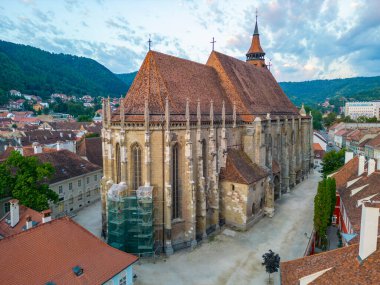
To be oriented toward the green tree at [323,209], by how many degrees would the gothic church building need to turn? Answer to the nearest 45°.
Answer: approximately 45° to its right

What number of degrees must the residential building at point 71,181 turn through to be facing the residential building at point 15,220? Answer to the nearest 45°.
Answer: approximately 45° to its right

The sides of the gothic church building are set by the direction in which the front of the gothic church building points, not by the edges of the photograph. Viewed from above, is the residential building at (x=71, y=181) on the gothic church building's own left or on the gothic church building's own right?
on the gothic church building's own left

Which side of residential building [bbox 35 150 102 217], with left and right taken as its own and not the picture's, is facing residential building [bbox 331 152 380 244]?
front

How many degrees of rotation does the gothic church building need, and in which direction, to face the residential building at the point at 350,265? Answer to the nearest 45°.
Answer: approximately 90° to its right

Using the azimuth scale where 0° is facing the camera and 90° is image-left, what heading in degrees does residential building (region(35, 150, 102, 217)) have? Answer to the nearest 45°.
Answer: approximately 315°

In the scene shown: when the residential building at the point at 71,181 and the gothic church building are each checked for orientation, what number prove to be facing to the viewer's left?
0

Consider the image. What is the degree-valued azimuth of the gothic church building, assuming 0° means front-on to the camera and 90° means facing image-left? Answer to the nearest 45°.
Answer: approximately 225°

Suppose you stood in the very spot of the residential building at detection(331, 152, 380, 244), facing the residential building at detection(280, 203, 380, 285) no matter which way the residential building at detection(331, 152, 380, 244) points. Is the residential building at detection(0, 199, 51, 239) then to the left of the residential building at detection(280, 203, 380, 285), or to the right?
right

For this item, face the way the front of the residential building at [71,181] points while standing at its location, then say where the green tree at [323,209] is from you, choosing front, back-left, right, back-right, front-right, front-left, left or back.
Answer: front

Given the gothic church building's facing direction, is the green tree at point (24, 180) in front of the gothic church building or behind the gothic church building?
behind

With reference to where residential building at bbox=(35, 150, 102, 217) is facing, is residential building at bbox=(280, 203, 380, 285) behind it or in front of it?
in front

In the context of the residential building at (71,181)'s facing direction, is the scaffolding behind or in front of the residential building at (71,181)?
in front
